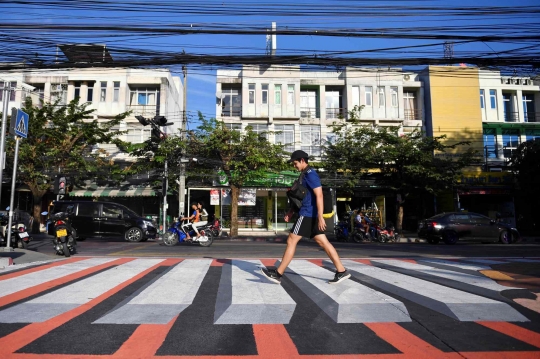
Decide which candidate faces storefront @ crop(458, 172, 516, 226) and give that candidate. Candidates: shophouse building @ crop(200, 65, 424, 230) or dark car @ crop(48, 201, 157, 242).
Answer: the dark car

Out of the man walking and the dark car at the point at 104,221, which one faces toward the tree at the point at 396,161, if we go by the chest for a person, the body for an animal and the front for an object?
the dark car

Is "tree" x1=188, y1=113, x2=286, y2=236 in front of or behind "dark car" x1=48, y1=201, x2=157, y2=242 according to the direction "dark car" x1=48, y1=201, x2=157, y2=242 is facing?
in front

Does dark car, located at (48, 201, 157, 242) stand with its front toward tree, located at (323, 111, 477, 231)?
yes

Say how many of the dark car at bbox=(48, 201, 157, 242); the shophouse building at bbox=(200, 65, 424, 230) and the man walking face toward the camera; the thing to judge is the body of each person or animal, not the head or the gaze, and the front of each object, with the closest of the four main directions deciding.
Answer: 1

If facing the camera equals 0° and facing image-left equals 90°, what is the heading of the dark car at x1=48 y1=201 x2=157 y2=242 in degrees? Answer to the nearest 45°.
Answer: approximately 270°

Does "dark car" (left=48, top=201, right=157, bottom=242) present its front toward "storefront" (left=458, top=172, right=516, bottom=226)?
yes

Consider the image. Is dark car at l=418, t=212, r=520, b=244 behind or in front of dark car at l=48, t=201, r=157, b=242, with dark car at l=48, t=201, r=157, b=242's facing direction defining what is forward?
in front

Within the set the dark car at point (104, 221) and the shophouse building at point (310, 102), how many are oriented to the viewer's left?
0
